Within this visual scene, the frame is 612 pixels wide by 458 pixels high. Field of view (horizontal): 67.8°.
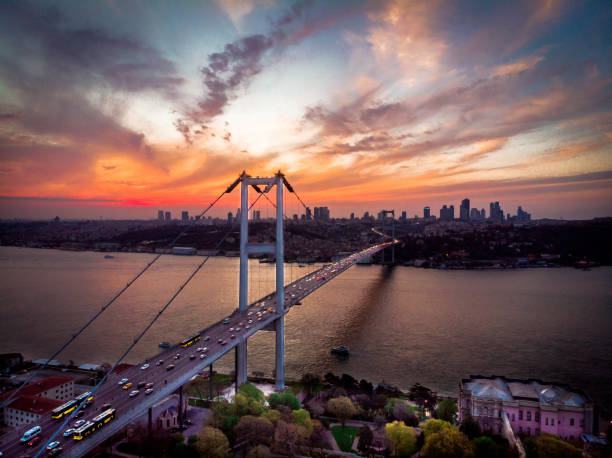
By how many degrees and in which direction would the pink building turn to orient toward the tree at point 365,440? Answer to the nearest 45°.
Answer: approximately 45° to its right

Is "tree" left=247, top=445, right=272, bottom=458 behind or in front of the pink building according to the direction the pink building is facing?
in front

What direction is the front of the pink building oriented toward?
toward the camera

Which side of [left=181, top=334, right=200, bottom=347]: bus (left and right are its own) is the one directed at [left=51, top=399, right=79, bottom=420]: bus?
front

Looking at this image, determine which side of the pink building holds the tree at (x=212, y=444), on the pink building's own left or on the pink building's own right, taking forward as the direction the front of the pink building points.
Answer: on the pink building's own right

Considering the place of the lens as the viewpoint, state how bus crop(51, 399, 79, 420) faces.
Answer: facing the viewer and to the left of the viewer

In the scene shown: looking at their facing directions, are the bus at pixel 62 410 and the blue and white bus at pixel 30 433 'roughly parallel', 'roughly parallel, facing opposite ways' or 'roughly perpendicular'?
roughly parallel

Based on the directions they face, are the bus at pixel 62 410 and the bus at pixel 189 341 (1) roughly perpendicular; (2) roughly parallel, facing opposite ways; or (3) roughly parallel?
roughly parallel

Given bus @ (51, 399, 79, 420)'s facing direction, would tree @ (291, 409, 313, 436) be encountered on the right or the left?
on its left

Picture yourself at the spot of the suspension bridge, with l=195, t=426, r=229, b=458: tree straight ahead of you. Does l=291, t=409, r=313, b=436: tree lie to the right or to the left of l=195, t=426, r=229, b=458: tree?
left
